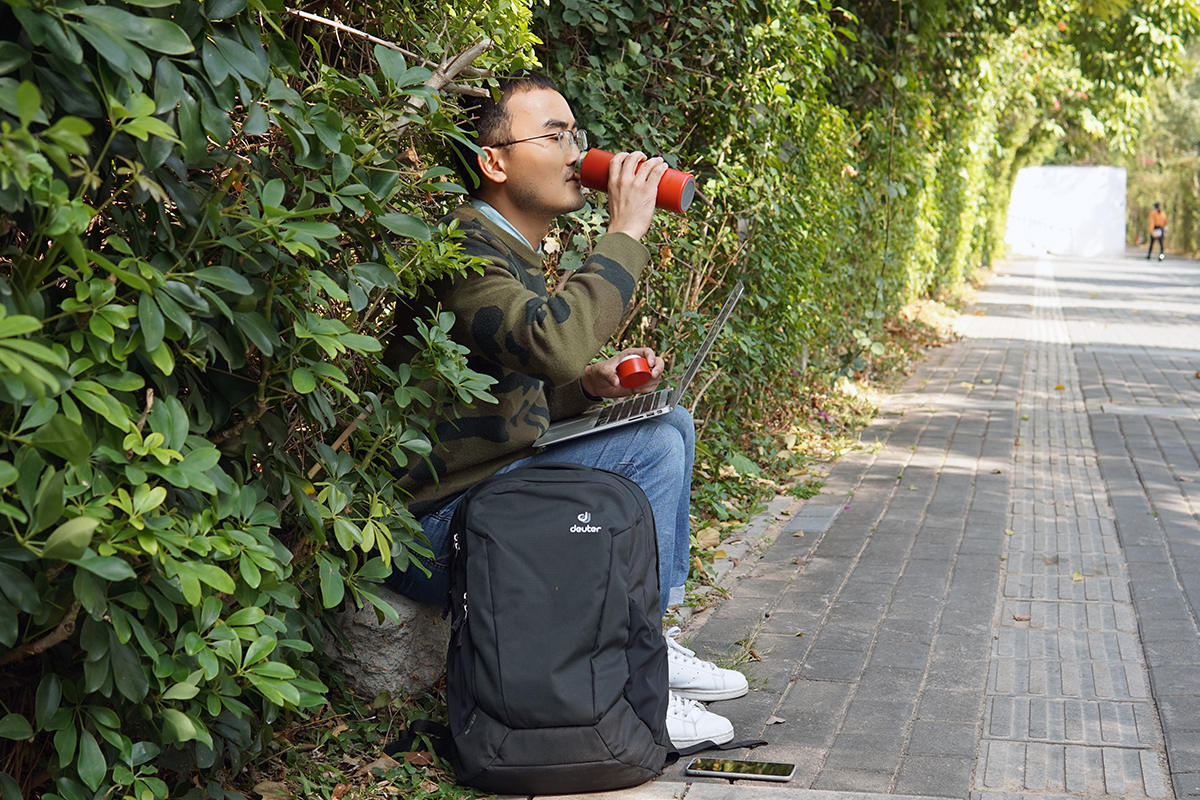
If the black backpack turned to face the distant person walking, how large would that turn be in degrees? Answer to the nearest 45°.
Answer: approximately 135° to its left

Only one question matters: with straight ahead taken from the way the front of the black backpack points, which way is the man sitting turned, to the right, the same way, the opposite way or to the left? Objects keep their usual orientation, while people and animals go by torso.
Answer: to the left

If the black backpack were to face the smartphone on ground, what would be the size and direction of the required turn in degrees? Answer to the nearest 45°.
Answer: approximately 90° to its left

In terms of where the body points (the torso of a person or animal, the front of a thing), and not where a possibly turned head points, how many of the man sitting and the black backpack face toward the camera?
1

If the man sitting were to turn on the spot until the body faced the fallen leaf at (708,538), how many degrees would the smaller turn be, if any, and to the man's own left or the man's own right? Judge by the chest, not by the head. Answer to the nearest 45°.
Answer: approximately 90° to the man's own left

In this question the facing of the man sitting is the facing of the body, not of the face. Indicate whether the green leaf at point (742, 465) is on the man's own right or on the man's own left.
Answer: on the man's own left

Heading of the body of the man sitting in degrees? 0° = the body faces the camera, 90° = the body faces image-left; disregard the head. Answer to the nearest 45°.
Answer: approximately 270°
